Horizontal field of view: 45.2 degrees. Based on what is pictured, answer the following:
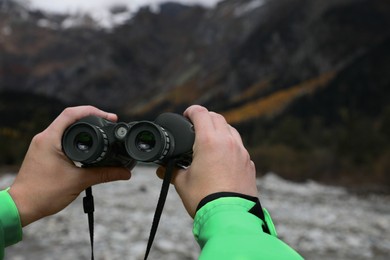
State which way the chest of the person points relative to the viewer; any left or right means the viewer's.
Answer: facing away from the viewer
